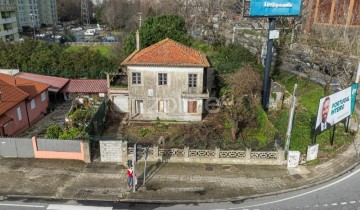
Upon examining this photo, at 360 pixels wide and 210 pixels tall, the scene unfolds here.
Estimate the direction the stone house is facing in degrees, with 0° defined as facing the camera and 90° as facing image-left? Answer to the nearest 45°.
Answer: approximately 0°

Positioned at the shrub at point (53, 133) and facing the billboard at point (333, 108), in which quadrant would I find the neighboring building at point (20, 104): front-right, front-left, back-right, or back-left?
back-left

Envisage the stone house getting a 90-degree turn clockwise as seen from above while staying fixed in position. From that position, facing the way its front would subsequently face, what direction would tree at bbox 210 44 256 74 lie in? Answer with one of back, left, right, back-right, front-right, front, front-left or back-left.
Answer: back-right

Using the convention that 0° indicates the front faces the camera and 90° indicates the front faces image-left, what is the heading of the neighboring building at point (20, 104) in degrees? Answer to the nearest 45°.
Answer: approximately 315°

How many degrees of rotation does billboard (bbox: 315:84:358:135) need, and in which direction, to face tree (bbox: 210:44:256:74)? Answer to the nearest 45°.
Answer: approximately 180°

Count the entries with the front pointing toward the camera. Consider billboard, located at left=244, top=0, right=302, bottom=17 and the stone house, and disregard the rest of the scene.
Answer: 2

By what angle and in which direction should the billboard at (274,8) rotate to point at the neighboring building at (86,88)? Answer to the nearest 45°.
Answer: approximately 90° to its right

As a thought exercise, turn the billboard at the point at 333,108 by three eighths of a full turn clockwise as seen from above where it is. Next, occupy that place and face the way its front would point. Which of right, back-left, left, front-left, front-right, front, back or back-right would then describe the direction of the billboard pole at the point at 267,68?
front-right

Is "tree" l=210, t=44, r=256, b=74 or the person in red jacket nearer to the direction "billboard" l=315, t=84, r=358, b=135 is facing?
the person in red jacket

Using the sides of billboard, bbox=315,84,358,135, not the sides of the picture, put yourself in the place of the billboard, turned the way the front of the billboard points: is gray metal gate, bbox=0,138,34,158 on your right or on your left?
on your right

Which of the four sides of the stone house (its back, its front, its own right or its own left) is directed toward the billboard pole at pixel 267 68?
left

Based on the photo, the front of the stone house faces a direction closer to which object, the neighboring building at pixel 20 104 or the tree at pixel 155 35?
the neighboring building

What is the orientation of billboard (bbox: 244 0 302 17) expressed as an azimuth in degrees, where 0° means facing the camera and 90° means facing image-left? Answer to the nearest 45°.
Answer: approximately 0°

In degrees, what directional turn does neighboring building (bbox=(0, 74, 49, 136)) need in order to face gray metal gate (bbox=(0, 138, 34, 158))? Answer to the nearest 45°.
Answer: approximately 45° to its right
